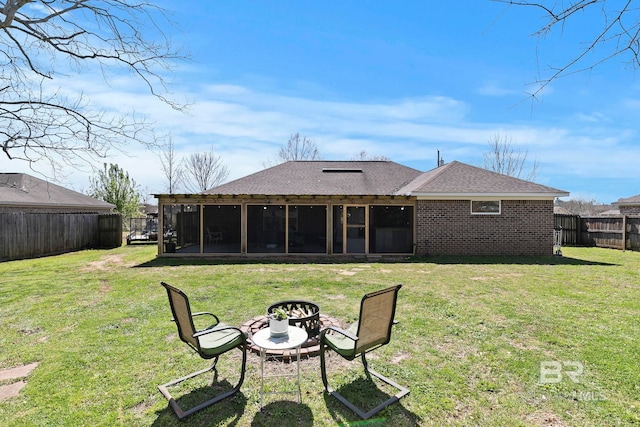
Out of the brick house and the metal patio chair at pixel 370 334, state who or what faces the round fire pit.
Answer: the metal patio chair

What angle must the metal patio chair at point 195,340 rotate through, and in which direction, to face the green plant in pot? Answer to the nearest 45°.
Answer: approximately 45° to its right

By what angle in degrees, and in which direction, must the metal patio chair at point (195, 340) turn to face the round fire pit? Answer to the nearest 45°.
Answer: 0° — it already faces it

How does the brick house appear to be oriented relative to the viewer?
away from the camera

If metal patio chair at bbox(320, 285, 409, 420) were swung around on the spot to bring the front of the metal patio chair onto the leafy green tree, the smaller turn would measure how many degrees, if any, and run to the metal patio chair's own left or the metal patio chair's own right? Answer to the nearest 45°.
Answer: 0° — it already faces it

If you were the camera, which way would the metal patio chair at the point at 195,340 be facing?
facing away from the viewer and to the right of the viewer

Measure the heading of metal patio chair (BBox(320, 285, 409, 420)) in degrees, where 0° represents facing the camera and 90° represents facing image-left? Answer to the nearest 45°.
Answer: approximately 135°
